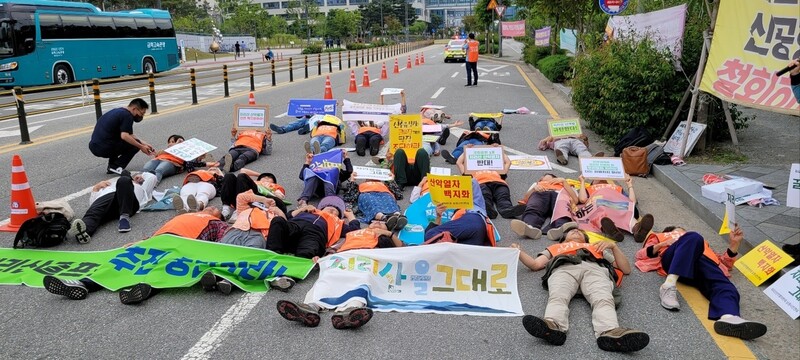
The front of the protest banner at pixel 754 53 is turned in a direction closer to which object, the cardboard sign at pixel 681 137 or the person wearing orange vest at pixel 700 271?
the person wearing orange vest

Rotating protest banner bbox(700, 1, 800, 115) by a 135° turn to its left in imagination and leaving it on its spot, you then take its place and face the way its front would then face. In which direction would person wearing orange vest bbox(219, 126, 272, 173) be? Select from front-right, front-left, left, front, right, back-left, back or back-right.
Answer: back-left

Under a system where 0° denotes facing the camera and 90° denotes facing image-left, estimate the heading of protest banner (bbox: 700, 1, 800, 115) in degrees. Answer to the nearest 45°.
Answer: approximately 0°

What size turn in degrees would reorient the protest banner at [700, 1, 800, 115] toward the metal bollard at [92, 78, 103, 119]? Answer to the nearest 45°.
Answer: approximately 90° to its right
